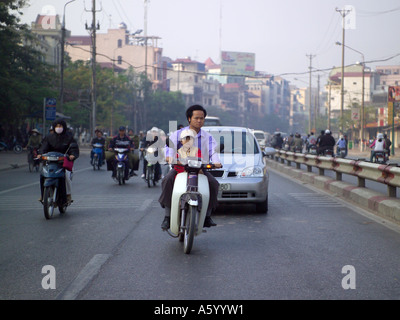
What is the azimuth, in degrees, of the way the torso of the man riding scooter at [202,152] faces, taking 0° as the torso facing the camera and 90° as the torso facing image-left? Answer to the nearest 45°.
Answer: approximately 0°

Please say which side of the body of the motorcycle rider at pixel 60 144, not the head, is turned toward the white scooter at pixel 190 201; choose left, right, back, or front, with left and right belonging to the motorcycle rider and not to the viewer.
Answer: front

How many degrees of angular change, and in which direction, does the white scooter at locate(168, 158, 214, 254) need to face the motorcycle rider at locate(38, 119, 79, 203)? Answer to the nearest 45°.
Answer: approximately 135° to its right

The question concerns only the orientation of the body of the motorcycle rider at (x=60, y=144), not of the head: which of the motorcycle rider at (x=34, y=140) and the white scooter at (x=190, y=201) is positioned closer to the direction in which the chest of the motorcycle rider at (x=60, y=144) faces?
the white scooter

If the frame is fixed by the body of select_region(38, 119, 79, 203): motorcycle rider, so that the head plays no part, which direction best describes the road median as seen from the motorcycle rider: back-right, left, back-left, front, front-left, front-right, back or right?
left

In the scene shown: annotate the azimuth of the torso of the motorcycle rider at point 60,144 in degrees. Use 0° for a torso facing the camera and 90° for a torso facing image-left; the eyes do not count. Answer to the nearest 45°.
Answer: approximately 0°

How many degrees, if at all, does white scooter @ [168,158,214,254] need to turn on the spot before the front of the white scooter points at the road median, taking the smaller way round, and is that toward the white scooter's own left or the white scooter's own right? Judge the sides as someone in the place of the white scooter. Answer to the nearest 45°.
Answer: approximately 135° to the white scooter's own left

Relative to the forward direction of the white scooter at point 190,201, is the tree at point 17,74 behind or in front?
behind

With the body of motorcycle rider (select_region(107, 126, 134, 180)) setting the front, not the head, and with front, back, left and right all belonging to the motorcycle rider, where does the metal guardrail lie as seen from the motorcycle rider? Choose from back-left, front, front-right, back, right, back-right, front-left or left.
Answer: front-left

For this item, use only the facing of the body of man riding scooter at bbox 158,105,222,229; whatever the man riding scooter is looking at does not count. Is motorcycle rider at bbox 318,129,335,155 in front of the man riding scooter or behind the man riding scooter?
behind

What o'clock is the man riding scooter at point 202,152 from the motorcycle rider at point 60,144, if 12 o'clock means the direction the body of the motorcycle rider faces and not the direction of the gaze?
The man riding scooter is roughly at 11 o'clock from the motorcycle rider.

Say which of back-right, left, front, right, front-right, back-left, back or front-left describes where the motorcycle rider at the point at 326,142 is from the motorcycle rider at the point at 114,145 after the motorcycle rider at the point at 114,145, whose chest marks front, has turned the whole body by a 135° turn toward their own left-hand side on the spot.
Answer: front
